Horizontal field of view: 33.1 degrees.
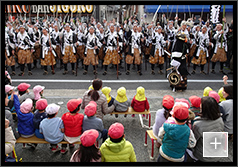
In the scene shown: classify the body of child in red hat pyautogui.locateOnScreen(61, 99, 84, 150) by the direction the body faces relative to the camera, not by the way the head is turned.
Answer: away from the camera

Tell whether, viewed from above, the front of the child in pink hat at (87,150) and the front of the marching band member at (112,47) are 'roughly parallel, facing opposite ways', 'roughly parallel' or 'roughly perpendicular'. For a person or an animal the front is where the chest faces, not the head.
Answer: roughly parallel, facing opposite ways

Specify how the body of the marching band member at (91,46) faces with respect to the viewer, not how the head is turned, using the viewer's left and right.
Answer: facing the viewer

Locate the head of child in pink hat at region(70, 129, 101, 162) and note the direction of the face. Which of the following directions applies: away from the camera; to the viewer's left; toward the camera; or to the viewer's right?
away from the camera

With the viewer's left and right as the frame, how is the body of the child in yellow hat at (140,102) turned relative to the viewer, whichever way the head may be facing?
facing away from the viewer

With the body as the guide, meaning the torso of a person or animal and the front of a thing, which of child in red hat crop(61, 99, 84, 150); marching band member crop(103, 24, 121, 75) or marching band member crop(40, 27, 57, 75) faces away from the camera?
the child in red hat

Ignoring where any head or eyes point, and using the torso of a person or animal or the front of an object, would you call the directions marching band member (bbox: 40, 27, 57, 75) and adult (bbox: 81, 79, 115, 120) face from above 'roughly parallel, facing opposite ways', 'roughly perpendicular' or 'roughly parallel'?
roughly parallel, facing opposite ways

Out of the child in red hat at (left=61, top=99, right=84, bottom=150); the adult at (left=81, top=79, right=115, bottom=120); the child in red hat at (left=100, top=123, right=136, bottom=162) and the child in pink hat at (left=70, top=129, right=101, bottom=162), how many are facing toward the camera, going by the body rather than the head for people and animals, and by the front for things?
0

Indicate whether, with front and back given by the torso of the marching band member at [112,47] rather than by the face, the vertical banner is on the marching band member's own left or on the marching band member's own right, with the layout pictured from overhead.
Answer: on the marching band member's own left

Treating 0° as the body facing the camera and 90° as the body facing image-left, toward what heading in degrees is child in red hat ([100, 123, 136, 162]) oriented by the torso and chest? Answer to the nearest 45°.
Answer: approximately 180°

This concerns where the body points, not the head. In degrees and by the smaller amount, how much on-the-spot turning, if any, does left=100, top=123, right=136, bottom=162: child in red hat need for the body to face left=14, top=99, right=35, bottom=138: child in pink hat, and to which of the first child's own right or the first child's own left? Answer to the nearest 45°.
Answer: approximately 45° to the first child's own left

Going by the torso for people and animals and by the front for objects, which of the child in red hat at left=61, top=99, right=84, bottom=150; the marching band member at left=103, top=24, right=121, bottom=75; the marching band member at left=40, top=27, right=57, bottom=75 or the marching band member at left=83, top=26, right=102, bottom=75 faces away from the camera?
the child in red hat

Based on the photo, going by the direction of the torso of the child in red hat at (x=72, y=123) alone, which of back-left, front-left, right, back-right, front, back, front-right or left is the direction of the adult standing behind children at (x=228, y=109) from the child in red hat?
right

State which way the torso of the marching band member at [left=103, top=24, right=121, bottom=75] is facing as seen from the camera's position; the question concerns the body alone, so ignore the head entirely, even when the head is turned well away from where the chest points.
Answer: toward the camera

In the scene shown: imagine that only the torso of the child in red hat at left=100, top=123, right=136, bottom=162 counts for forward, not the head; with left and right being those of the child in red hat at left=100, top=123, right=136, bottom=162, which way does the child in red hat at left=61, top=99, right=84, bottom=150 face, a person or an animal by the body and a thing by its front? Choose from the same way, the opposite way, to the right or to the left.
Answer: the same way

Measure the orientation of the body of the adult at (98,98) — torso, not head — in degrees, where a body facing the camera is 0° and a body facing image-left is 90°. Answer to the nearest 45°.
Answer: approximately 180°

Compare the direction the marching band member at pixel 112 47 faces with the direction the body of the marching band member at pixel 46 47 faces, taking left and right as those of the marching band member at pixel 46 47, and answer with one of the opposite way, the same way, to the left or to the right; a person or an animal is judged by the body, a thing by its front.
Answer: the same way

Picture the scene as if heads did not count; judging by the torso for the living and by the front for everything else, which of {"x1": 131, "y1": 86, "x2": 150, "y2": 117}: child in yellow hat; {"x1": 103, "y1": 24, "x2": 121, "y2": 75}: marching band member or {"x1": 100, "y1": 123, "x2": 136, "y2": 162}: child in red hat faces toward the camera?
the marching band member

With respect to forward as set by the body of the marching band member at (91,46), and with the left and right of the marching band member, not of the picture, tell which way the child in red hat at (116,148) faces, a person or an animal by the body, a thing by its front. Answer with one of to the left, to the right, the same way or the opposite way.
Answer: the opposite way

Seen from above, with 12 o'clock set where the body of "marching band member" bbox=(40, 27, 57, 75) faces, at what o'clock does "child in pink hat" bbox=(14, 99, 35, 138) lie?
The child in pink hat is roughly at 12 o'clock from the marching band member.

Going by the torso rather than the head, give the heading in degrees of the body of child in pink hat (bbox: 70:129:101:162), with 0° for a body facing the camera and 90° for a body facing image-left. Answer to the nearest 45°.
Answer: approximately 180°
